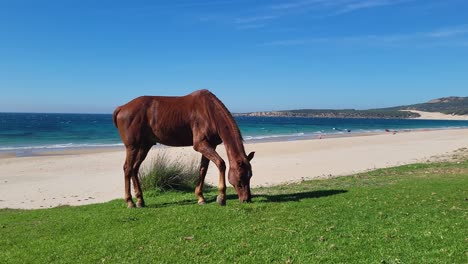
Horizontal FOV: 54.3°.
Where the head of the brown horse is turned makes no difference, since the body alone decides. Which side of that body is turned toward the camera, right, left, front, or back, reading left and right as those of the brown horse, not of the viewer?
right

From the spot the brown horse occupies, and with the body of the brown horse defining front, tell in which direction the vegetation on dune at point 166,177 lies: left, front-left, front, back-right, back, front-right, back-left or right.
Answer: left
